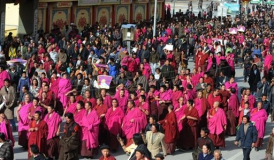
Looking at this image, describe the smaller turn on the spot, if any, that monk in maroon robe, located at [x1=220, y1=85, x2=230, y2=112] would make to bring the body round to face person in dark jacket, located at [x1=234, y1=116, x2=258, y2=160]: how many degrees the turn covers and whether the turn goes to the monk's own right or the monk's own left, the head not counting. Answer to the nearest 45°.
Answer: approximately 45° to the monk's own left

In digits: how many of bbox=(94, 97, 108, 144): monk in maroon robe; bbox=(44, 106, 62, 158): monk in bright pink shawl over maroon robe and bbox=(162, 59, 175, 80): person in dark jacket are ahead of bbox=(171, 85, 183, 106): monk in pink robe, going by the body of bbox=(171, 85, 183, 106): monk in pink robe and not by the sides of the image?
2

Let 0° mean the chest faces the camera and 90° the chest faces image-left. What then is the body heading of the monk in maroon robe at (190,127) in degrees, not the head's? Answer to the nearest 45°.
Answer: approximately 45°

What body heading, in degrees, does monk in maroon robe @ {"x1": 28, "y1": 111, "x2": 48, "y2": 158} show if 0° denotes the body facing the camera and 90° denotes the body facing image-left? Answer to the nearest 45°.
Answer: approximately 45°

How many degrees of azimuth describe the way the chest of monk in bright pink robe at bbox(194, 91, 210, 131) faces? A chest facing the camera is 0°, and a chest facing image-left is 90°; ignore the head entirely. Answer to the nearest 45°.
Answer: approximately 45°

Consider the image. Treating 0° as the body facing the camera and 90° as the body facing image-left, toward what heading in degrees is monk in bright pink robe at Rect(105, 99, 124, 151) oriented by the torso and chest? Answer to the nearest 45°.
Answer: approximately 0°
